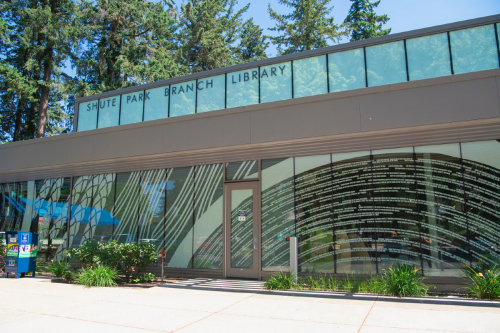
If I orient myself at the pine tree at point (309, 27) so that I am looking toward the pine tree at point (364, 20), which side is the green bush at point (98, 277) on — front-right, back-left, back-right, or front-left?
back-right

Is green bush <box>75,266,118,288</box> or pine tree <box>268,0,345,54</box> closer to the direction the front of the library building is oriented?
the green bush

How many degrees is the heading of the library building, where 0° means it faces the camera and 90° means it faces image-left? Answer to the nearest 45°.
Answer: approximately 45°

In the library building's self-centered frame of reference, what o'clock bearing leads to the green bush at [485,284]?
The green bush is roughly at 9 o'clock from the library building.

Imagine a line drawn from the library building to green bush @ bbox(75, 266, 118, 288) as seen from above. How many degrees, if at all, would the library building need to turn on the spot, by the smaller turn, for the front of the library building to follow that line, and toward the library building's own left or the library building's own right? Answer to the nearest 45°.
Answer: approximately 45° to the library building's own right

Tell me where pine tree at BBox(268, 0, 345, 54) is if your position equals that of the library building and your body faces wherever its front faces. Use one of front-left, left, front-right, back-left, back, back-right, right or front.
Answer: back-right
